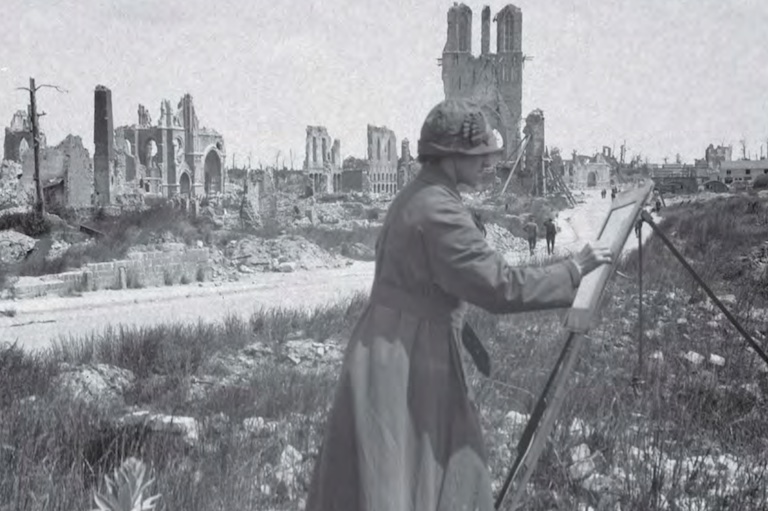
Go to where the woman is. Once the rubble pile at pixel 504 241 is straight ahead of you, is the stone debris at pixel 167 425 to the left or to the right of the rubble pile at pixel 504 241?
left

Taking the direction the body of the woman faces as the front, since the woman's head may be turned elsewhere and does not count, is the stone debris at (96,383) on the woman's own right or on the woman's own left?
on the woman's own left

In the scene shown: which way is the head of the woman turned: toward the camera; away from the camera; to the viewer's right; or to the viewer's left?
to the viewer's right

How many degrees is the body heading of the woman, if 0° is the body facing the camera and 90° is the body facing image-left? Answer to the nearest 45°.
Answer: approximately 270°

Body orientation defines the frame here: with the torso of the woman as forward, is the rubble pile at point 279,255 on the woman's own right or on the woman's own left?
on the woman's own left

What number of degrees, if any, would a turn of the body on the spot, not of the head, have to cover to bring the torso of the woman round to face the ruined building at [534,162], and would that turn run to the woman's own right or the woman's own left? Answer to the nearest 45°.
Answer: approximately 90° to the woman's own left

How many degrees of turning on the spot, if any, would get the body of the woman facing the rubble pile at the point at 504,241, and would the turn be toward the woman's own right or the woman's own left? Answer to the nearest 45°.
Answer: approximately 90° to the woman's own left
